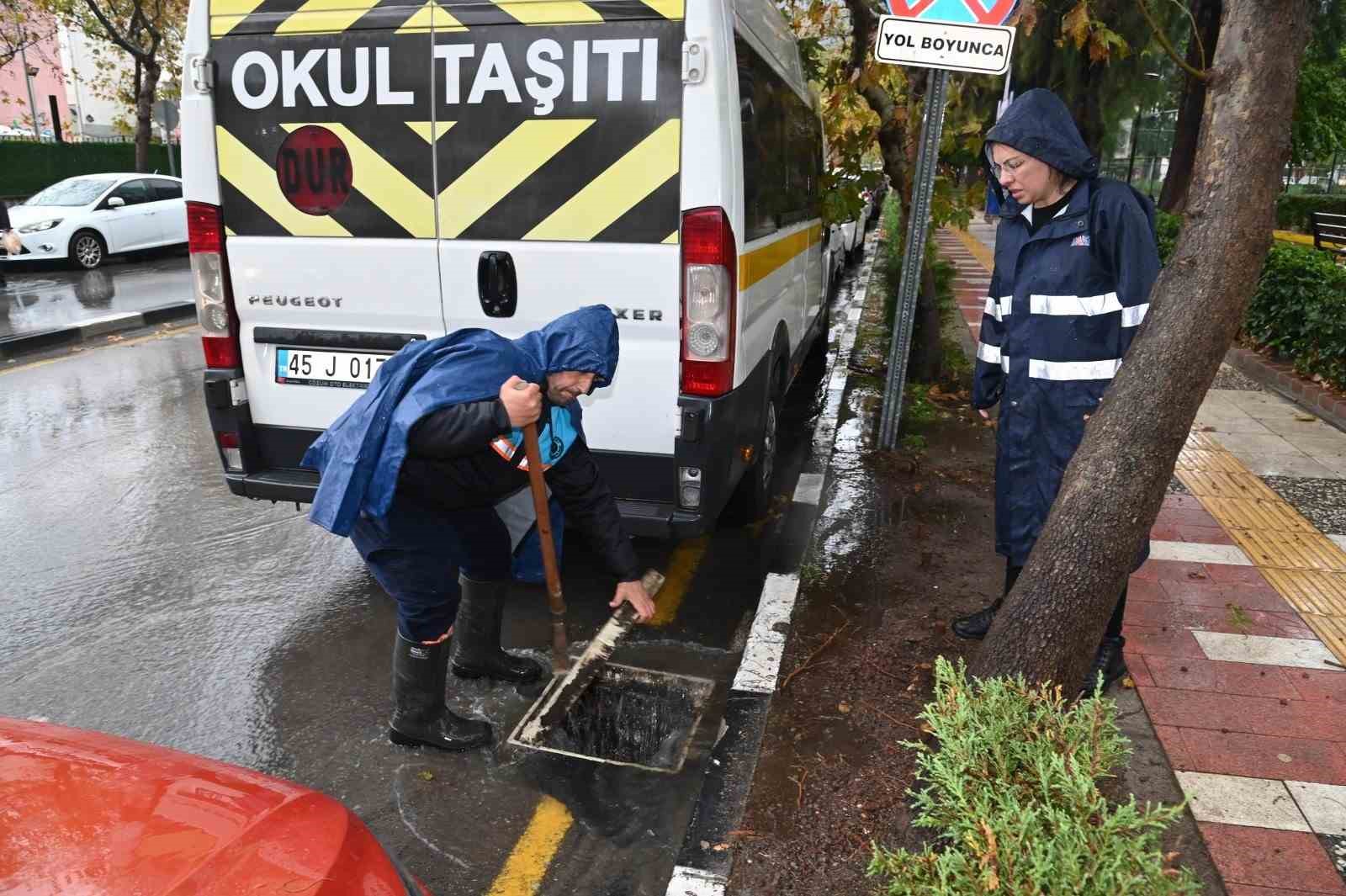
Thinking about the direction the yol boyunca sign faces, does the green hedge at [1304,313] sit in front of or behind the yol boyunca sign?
behind

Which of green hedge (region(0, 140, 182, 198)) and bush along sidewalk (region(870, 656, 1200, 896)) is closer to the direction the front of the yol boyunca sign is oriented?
the bush along sidewalk

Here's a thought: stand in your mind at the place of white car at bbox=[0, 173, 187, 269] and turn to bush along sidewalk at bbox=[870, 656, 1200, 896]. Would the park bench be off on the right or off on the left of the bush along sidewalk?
left

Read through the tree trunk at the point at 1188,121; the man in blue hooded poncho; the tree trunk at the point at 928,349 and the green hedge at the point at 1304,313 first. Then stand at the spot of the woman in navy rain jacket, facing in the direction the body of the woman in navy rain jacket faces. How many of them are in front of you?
1

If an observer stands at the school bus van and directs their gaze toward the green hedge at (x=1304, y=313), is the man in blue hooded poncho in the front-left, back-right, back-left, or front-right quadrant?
back-right

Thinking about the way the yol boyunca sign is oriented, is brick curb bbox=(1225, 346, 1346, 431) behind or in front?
behind

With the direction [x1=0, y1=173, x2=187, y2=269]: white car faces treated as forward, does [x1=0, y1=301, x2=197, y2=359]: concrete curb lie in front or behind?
in front

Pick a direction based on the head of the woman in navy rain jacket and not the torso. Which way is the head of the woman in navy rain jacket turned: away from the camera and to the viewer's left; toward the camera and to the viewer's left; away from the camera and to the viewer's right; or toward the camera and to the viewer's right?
toward the camera and to the viewer's left

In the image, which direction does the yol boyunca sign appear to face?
toward the camera

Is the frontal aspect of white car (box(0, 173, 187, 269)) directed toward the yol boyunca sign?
no

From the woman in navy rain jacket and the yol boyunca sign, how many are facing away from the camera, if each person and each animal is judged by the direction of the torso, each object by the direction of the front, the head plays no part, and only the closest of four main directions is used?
0

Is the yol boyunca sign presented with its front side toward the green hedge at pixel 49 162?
no

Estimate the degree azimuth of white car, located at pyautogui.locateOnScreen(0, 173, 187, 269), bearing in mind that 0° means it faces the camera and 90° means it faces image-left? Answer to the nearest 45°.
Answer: approximately 45°

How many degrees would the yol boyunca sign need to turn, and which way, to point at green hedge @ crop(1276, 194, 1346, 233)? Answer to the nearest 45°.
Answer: approximately 180°

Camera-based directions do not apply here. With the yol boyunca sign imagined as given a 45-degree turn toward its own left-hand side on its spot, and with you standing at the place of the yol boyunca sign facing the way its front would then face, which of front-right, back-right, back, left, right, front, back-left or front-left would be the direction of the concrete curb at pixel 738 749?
front-right

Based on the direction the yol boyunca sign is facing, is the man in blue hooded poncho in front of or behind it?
in front

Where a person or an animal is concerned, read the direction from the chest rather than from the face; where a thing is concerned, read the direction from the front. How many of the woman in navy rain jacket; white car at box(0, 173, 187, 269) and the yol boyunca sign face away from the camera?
0

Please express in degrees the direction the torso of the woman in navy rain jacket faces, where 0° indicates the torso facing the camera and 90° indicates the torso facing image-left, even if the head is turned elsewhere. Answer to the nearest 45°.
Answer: approximately 45°
